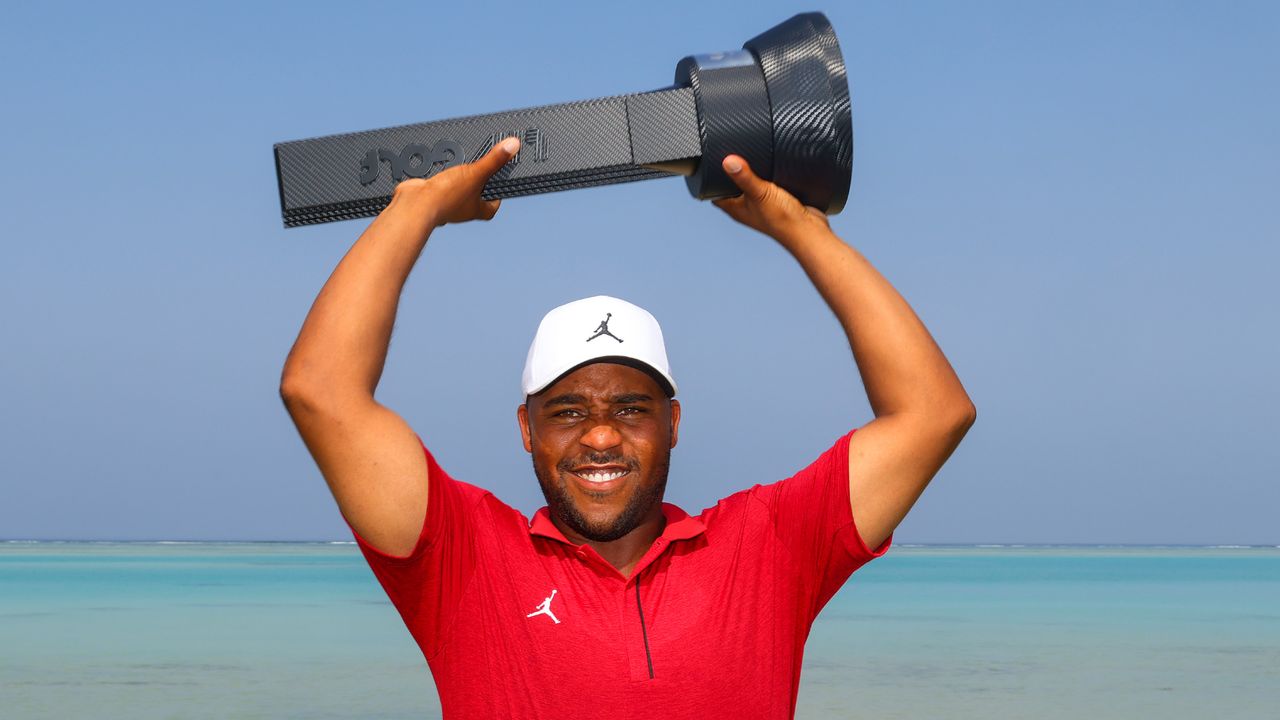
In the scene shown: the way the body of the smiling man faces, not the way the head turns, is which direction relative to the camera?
toward the camera
